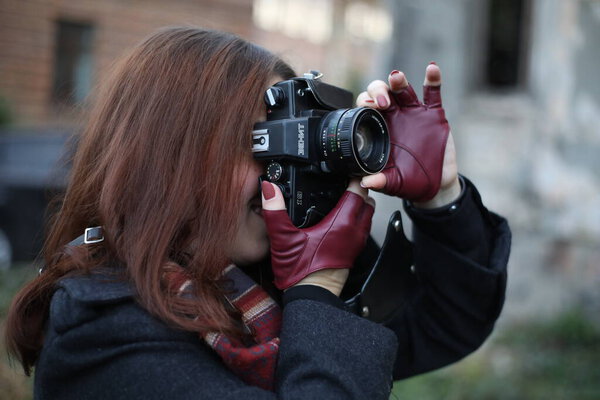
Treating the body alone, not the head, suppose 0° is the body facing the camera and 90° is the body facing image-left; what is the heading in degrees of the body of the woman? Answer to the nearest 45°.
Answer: approximately 270°

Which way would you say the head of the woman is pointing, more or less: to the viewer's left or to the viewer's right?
to the viewer's right
